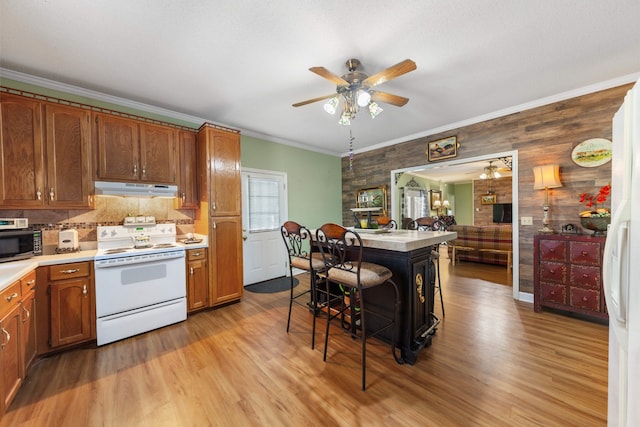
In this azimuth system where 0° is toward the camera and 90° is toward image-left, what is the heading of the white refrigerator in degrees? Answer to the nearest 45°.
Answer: approximately 90°

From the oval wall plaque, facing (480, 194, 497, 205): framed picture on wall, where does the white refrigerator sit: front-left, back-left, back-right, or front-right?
back-left

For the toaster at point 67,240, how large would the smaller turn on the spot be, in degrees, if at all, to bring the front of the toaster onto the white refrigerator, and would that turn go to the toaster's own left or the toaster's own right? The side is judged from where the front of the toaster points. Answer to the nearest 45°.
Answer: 0° — it already faces it

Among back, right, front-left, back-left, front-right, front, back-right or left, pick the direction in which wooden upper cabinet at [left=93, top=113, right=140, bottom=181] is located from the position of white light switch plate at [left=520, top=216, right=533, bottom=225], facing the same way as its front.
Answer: front-right

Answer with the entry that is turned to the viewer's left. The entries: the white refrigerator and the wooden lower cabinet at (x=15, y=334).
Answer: the white refrigerator

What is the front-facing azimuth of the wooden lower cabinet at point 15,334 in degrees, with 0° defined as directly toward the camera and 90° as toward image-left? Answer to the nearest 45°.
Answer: approximately 270°

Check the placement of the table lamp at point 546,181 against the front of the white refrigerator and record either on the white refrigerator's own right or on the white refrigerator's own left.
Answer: on the white refrigerator's own right

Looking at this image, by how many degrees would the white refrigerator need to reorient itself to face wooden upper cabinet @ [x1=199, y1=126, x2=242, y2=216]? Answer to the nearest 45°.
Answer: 0° — it already faces it

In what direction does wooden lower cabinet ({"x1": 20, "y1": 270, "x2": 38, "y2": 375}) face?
to the viewer's right
